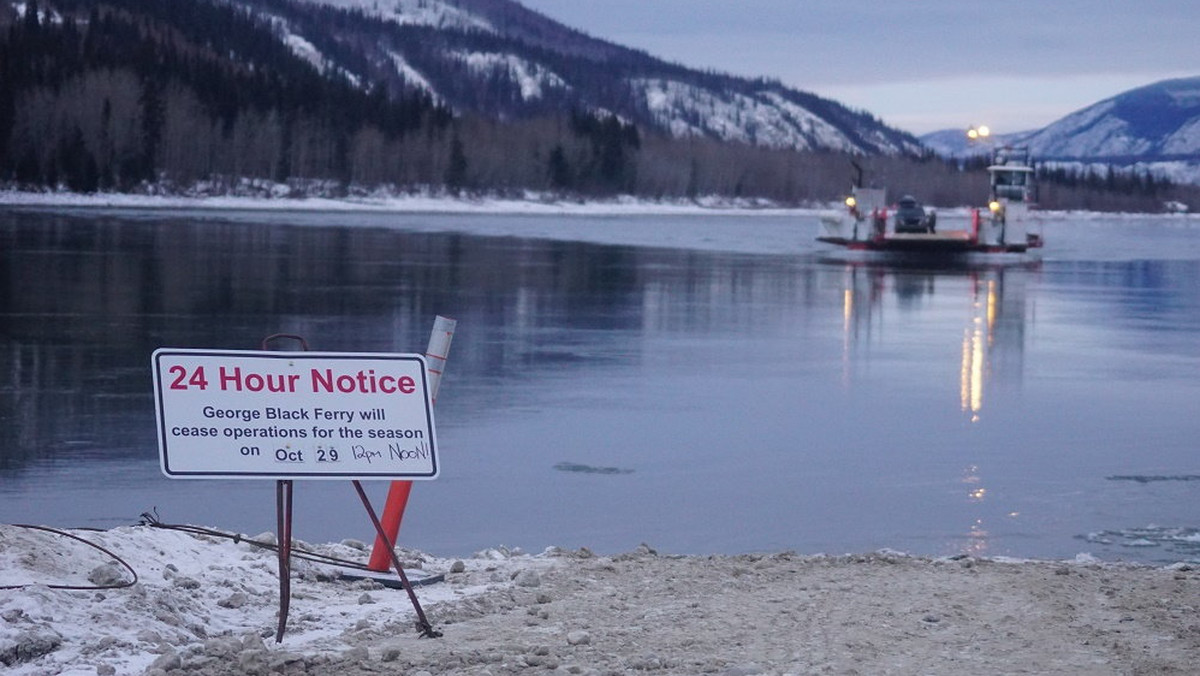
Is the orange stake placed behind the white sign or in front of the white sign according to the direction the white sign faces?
behind

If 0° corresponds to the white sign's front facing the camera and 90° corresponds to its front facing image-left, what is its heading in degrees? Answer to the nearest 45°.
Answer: approximately 0°

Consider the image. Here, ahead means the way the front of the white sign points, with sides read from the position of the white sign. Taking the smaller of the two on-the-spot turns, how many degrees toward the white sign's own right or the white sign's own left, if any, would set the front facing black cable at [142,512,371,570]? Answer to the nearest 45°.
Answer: approximately 180°

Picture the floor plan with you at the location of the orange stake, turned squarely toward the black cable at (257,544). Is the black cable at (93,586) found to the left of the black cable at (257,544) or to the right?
left

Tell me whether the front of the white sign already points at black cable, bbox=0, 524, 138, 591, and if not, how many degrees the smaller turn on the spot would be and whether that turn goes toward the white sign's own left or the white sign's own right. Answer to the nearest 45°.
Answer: approximately 90° to the white sign's own right
